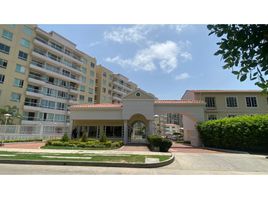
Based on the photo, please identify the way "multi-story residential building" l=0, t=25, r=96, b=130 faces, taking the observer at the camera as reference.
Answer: facing the viewer and to the right of the viewer

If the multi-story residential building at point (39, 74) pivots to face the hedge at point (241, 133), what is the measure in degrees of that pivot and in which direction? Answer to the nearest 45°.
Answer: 0° — it already faces it

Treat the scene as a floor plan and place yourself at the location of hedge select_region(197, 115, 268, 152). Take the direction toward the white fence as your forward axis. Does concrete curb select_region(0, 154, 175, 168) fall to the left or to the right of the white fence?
left

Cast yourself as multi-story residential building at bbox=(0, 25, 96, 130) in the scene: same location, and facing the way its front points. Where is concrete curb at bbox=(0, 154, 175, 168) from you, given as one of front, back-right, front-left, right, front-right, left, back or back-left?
front-right

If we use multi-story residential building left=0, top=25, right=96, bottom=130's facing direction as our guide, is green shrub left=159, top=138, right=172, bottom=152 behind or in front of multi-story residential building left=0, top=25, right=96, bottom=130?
in front

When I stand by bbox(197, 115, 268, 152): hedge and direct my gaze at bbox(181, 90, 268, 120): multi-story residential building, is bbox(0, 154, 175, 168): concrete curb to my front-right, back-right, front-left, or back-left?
back-left

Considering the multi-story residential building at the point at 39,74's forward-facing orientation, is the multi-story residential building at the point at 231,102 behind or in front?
in front
